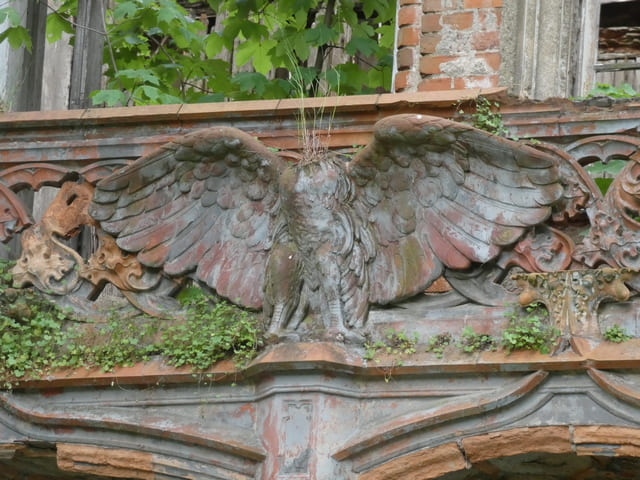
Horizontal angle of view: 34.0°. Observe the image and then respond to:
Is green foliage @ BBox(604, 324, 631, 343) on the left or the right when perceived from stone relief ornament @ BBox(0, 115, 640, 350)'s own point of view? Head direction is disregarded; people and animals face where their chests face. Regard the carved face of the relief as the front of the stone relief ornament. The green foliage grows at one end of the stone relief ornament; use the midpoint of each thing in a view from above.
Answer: on its left

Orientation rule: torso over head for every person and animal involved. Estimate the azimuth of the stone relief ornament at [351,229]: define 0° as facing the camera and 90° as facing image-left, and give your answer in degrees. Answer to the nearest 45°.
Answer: approximately 0°

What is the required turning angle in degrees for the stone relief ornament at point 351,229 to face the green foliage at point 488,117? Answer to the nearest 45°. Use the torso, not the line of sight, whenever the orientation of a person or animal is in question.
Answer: approximately 90° to its left

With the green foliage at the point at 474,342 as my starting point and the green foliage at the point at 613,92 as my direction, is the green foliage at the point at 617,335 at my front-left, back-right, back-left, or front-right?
front-right
